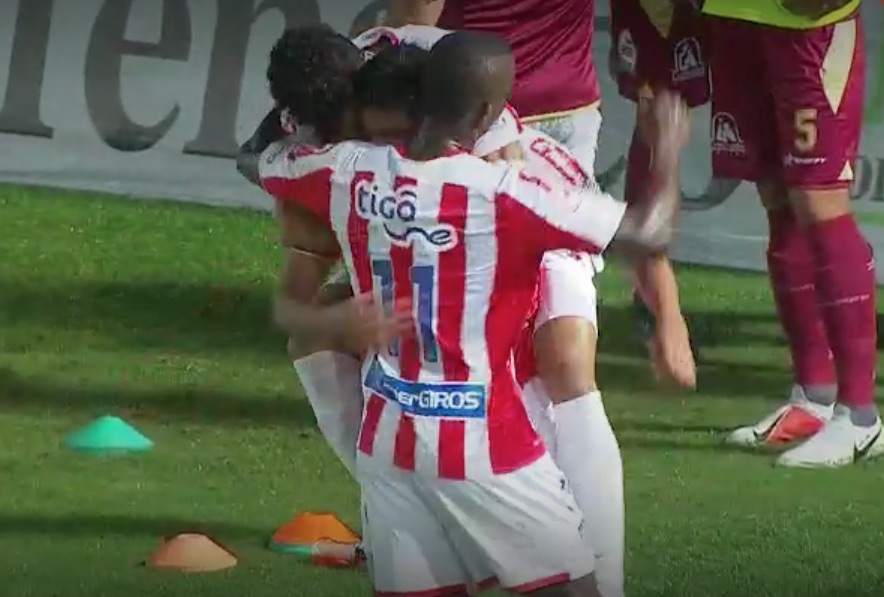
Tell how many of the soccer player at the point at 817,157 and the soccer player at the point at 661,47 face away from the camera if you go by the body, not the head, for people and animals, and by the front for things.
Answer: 0

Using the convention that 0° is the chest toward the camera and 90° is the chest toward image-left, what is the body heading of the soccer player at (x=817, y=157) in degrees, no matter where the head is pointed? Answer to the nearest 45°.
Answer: approximately 45°

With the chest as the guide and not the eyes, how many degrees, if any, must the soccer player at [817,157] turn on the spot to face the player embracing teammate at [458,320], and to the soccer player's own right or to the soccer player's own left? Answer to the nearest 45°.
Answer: approximately 45° to the soccer player's own left

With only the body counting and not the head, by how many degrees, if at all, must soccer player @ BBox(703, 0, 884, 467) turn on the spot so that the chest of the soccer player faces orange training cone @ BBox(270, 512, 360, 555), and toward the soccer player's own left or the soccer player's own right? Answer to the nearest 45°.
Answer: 0° — they already face it

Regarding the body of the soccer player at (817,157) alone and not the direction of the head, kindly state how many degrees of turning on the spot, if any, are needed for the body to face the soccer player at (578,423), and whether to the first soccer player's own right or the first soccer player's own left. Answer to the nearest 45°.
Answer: approximately 45° to the first soccer player's own left

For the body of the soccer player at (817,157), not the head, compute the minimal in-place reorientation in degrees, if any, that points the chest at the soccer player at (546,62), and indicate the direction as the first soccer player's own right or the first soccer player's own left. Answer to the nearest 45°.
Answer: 0° — they already face them

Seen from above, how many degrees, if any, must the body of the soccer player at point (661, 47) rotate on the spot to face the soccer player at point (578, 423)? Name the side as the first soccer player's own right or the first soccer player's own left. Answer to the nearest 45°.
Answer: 0° — they already face them
